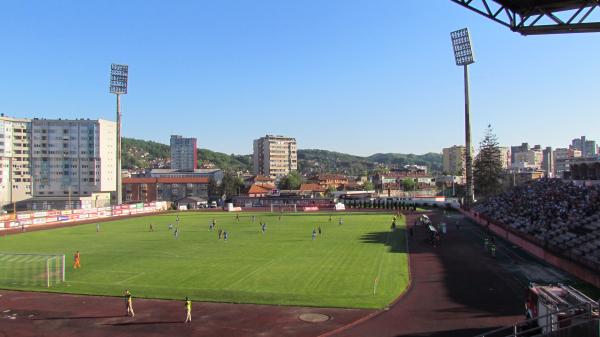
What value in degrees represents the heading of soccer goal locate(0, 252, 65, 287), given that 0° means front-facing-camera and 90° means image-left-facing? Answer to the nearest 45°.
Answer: approximately 225°
